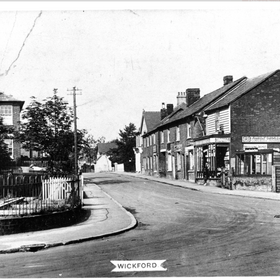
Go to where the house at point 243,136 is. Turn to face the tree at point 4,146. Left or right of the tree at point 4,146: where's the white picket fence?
left

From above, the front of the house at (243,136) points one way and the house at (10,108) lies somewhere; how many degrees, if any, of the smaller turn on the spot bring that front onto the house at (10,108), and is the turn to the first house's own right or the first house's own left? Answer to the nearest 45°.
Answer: approximately 45° to the first house's own right

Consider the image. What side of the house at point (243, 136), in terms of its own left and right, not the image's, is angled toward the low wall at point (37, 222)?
front

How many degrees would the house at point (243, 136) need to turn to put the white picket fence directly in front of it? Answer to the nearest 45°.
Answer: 0° — it already faces it

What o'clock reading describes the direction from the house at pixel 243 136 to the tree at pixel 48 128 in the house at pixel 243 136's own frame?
The tree is roughly at 1 o'clock from the house.

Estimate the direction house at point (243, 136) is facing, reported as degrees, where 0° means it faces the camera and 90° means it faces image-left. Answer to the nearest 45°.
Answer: approximately 45°

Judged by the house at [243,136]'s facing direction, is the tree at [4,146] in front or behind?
in front
